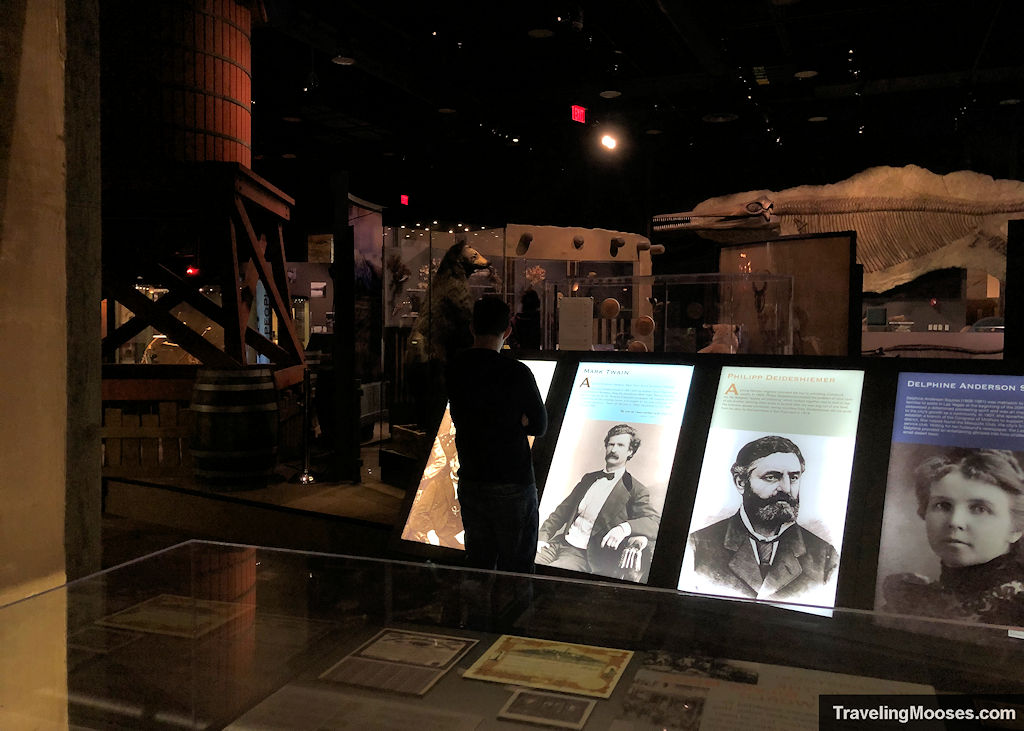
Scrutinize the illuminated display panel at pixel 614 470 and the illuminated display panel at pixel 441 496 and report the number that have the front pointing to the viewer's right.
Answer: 0

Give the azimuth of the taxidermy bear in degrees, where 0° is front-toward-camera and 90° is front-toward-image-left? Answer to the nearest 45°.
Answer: approximately 270°

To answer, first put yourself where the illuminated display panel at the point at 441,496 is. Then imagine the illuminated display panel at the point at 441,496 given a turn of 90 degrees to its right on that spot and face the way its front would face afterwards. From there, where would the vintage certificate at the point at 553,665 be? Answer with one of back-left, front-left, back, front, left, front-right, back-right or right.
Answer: back-left

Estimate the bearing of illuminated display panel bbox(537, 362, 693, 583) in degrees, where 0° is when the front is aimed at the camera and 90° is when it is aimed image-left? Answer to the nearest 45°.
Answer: approximately 45°

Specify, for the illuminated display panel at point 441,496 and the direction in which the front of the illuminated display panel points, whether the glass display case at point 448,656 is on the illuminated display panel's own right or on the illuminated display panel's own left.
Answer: on the illuminated display panel's own left

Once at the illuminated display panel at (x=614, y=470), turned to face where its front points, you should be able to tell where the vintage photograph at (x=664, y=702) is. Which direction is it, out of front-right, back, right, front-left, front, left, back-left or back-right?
front-left

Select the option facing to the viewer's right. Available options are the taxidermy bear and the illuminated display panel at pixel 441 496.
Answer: the taxidermy bear

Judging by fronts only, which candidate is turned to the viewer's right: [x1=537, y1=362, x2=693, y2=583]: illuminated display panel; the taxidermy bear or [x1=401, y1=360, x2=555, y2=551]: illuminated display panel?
the taxidermy bear

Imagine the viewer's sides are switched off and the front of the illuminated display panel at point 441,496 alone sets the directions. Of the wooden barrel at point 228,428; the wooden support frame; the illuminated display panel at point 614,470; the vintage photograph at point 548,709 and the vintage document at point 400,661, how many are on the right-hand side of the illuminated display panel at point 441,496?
2

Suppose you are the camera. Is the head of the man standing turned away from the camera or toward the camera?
away from the camera
